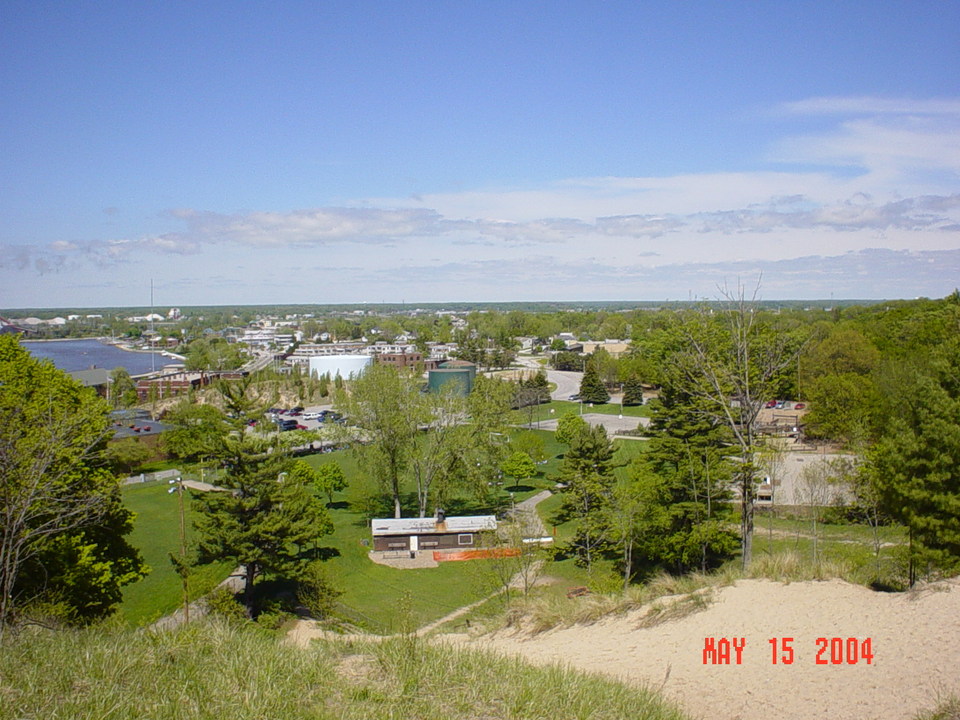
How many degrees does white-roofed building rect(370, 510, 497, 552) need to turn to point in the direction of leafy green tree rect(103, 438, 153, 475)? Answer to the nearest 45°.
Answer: approximately 135° to its right

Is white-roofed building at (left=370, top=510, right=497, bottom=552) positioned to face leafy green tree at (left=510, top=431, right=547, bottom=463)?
no

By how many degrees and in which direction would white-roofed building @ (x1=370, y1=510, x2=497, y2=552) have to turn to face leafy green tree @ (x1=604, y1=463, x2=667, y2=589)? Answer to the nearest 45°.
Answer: approximately 45° to its left

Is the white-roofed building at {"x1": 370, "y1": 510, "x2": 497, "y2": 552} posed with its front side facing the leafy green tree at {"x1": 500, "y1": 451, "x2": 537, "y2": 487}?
no

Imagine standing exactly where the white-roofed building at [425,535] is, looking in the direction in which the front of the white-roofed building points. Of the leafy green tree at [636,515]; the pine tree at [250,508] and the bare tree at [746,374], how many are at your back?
0

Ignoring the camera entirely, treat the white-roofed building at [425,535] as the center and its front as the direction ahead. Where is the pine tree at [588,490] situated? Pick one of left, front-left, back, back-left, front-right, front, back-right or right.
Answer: front-left

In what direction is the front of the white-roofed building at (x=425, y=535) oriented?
toward the camera

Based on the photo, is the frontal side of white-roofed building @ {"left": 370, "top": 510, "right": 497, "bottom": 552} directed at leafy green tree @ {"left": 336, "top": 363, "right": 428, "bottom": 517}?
no

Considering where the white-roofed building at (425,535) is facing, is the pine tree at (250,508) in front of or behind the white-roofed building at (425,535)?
in front

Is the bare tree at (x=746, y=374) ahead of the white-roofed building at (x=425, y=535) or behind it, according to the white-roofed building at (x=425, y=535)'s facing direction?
ahead

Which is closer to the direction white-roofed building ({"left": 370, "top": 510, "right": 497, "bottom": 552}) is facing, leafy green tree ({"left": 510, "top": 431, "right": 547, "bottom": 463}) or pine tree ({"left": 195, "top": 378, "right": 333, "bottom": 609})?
the pine tree

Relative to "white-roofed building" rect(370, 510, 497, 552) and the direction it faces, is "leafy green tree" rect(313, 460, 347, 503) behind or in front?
behind

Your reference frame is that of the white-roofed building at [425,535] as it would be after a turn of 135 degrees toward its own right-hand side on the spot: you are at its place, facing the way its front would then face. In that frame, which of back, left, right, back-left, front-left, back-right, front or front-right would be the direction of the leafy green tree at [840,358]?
right
